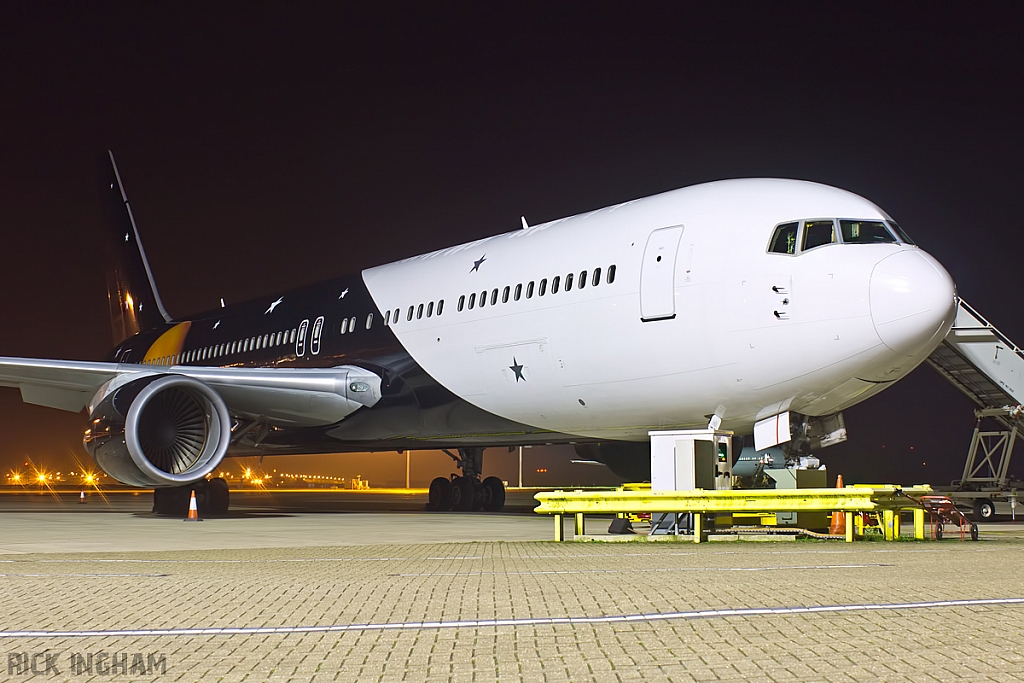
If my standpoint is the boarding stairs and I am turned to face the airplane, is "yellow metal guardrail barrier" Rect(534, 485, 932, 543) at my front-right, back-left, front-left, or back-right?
front-left

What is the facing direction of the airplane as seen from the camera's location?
facing the viewer and to the right of the viewer

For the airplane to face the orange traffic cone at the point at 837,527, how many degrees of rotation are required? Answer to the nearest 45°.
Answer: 0° — it already faces it
